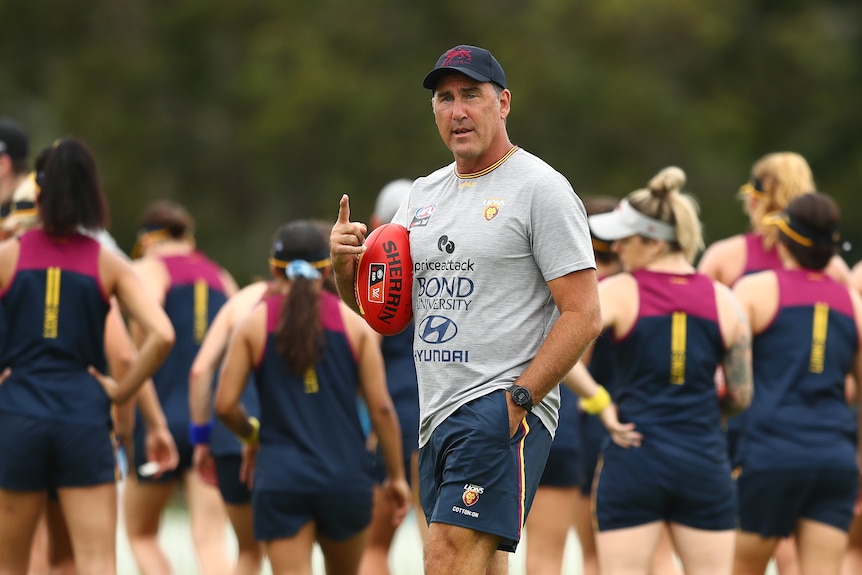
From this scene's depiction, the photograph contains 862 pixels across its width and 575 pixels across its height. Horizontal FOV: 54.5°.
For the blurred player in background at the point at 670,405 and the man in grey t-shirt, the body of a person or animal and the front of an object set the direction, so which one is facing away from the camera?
the blurred player in background

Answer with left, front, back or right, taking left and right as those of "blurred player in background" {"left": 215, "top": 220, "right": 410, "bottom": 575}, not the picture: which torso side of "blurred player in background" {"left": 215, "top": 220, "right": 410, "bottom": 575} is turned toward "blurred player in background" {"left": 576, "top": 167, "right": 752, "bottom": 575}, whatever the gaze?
right

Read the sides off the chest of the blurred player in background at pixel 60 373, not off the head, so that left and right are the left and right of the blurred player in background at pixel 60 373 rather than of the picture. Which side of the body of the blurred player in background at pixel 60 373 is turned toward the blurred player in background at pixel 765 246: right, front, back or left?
right

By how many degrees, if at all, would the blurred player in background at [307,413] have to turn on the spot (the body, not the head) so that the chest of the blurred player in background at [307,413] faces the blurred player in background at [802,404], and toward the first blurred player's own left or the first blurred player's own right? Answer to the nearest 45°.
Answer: approximately 90° to the first blurred player's own right

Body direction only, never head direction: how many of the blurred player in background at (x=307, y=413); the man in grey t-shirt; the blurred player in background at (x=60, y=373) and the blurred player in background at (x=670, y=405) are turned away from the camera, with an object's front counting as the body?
3

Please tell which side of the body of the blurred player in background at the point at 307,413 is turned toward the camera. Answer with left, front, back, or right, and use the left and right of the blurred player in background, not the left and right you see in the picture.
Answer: back

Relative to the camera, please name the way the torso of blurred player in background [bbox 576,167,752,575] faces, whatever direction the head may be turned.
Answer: away from the camera

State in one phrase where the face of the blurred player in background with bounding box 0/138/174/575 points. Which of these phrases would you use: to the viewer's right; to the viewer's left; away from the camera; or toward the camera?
away from the camera
